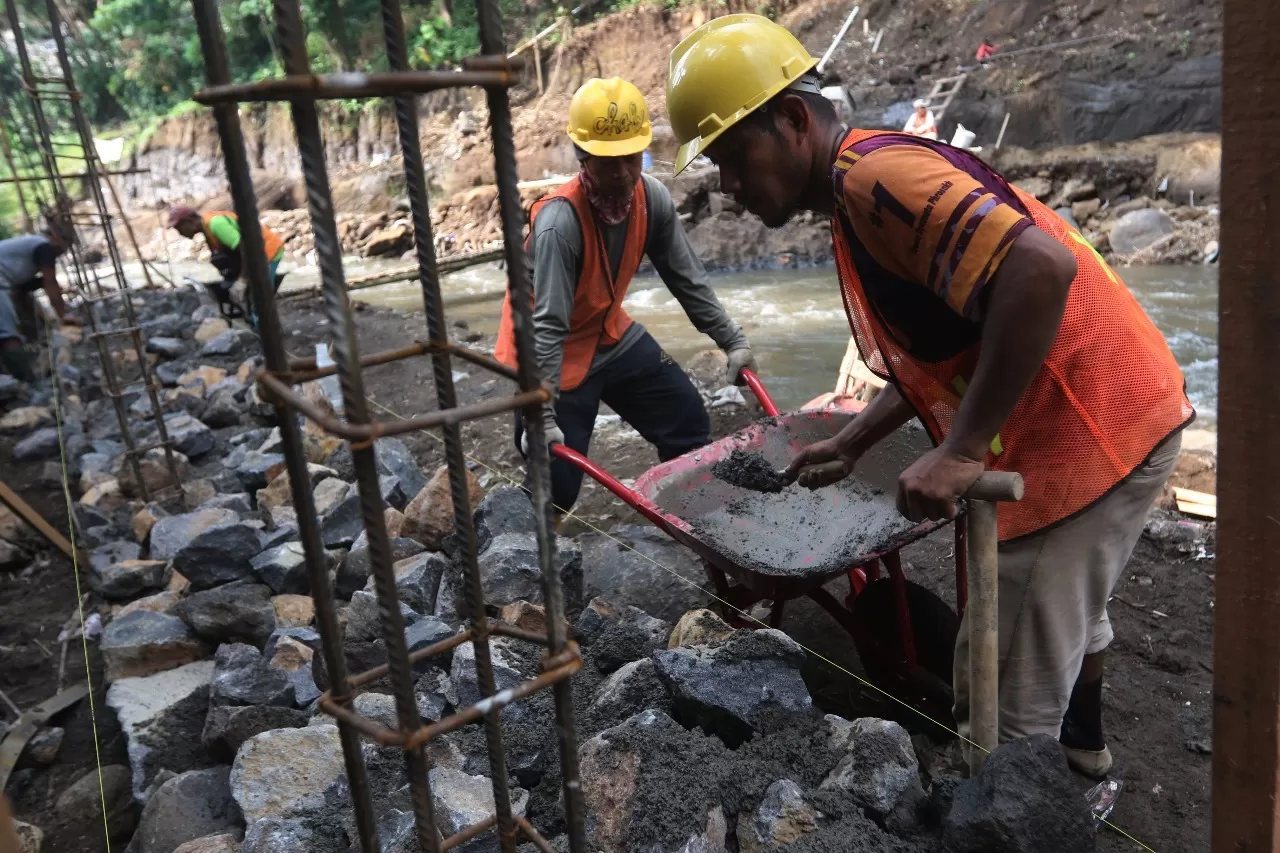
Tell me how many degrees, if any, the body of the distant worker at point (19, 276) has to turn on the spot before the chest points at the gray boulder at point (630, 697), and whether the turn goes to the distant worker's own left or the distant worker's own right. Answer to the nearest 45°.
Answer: approximately 90° to the distant worker's own right

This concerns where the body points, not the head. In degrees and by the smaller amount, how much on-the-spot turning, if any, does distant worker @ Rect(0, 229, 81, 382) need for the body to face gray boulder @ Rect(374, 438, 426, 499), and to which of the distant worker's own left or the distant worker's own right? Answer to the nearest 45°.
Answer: approximately 90° to the distant worker's own right

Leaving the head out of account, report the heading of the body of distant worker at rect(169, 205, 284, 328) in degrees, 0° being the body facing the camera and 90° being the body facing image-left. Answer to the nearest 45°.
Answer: approximately 90°

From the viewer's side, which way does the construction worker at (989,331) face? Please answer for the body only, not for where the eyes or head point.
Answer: to the viewer's left

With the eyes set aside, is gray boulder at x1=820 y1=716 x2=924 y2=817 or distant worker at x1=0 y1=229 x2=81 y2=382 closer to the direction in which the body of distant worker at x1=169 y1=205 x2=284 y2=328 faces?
the distant worker

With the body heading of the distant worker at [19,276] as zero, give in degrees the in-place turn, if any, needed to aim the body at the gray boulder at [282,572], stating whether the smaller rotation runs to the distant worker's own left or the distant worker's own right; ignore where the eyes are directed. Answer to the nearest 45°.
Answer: approximately 90° to the distant worker's own right

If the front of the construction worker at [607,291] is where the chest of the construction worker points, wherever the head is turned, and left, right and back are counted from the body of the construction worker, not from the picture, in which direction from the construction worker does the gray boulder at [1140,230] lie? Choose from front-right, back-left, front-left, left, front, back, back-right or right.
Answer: left

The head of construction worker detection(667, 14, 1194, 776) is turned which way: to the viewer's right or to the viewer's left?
to the viewer's left

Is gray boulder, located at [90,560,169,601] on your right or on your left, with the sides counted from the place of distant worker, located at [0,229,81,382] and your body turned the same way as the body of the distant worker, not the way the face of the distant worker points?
on your right

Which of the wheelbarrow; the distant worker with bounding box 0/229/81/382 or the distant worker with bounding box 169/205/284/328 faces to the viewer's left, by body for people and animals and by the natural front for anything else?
the distant worker with bounding box 169/205/284/328

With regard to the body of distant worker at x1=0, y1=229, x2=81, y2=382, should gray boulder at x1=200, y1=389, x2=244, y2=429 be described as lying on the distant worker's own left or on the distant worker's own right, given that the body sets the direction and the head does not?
on the distant worker's own right

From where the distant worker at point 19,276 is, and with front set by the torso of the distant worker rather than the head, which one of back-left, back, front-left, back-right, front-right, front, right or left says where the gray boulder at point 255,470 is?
right

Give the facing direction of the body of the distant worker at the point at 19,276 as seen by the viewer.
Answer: to the viewer's right

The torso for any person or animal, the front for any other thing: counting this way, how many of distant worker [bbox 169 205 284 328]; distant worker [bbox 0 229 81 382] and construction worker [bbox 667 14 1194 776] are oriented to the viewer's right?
1

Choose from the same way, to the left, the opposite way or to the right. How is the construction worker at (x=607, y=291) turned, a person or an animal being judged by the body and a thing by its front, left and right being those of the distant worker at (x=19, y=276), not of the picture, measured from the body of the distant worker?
to the right

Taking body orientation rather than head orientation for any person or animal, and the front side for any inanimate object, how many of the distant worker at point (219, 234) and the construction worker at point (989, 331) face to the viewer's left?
2
